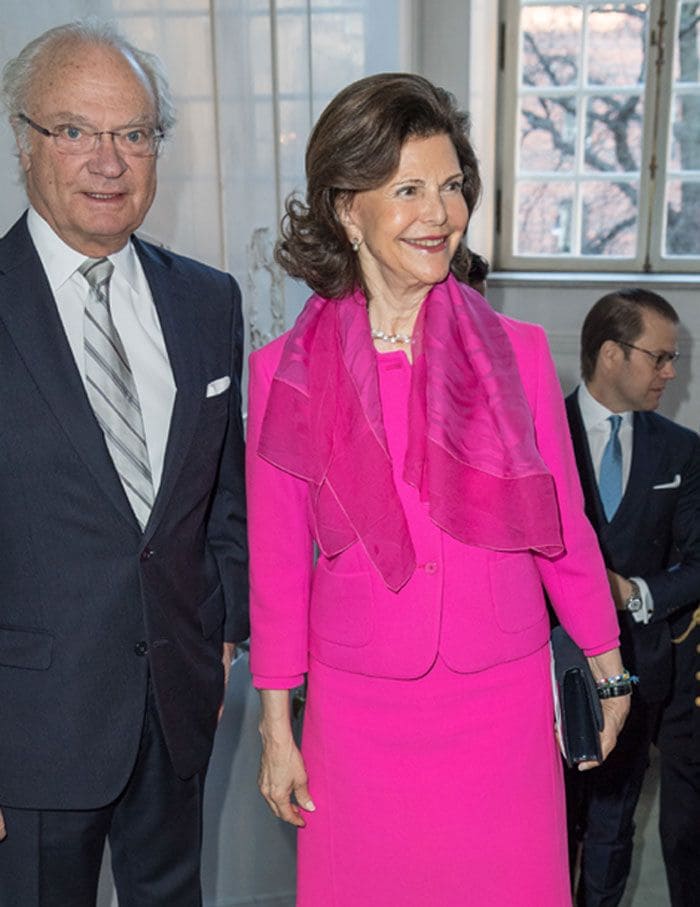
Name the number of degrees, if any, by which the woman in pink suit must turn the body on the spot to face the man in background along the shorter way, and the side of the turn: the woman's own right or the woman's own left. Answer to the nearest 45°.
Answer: approximately 135° to the woman's own left

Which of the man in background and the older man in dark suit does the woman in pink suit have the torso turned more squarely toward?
the older man in dark suit

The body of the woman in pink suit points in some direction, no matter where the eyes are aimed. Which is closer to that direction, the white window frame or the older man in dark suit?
the older man in dark suit

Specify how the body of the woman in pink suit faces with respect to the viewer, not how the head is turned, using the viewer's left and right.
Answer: facing the viewer

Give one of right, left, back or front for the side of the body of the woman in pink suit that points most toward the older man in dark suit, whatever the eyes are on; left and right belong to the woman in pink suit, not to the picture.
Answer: right

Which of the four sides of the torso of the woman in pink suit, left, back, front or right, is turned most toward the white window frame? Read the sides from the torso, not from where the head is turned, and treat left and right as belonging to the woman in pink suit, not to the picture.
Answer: back
